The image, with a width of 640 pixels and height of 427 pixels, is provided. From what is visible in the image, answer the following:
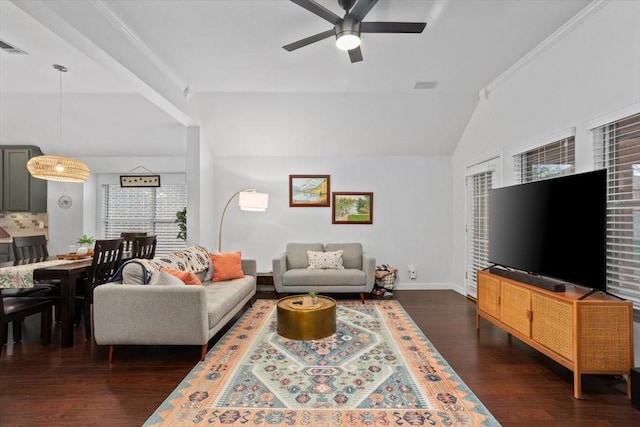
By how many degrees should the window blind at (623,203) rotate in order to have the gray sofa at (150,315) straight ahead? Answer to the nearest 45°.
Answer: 0° — it already faces it

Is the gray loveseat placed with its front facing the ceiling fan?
yes

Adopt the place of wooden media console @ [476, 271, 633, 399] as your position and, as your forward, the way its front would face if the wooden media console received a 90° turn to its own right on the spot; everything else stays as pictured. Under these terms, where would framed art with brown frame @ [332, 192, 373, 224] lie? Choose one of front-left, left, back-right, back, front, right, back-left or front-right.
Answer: front

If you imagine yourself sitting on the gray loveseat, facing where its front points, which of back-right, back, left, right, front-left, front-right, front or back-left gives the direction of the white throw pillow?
front-right

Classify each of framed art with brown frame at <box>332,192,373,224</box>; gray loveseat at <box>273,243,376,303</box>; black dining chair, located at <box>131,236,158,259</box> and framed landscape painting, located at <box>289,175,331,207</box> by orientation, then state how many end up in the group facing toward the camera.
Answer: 3

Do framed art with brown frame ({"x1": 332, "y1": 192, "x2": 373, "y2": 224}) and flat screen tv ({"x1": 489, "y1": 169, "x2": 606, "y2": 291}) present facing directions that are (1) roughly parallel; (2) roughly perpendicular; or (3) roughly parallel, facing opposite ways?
roughly perpendicular

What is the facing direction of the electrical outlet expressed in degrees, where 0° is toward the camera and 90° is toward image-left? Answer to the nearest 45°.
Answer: approximately 0°

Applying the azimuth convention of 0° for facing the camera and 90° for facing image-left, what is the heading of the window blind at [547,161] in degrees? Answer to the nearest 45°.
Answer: approximately 45°

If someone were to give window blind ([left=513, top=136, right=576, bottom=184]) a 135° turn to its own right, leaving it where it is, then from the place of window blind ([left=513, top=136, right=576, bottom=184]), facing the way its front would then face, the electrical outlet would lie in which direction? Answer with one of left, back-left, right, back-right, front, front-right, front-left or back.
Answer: front-left

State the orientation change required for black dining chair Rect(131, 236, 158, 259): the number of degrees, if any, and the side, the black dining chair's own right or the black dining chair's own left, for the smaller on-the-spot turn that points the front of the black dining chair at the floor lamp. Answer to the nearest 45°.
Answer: approximately 135° to the black dining chair's own right

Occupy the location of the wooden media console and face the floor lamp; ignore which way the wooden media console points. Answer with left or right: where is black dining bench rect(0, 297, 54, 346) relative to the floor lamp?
left

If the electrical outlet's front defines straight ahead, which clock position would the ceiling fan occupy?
The ceiling fan is roughly at 12 o'clock from the electrical outlet.

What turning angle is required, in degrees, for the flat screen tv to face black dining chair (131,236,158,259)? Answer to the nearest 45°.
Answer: approximately 45° to its right

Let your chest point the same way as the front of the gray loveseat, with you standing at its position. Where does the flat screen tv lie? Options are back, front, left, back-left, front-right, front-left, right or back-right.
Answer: front-left
